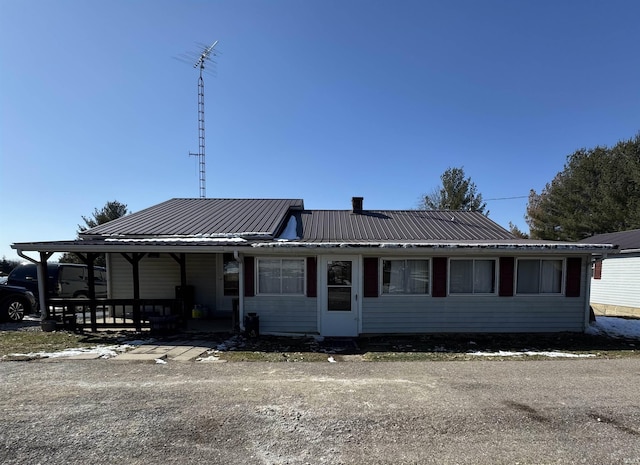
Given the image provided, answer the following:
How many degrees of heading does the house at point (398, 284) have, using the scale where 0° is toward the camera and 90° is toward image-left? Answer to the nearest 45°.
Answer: approximately 0°

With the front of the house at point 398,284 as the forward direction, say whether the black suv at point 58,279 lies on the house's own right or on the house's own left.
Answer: on the house's own right

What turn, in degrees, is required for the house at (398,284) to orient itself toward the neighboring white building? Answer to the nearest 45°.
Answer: approximately 135° to its left

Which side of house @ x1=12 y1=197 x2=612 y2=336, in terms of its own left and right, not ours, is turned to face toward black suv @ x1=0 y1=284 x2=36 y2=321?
right
